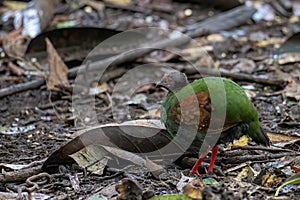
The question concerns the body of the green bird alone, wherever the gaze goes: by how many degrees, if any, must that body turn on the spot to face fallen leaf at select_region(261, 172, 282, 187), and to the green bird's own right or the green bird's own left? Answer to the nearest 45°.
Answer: approximately 135° to the green bird's own left

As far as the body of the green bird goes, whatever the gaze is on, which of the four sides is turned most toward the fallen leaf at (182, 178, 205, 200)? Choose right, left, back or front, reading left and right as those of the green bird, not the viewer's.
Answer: left

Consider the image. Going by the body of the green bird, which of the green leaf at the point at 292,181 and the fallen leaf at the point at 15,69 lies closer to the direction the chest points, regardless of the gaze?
the fallen leaf

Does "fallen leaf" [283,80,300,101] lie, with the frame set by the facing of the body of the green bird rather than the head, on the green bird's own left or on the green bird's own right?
on the green bird's own right

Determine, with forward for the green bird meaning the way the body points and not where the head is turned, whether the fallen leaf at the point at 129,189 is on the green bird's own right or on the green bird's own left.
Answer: on the green bird's own left

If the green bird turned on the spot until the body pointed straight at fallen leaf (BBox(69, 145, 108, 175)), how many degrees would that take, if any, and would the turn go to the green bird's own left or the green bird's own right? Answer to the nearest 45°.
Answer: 0° — it already faces it

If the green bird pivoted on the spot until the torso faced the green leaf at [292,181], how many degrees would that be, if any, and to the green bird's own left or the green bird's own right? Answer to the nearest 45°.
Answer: approximately 135° to the green bird's own left

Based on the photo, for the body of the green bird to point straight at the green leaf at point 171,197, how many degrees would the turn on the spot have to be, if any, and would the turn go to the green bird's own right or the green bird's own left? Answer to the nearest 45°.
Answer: approximately 90° to the green bird's own left

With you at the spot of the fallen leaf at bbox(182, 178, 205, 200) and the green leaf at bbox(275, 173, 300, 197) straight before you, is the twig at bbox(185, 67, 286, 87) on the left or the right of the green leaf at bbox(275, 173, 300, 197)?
left

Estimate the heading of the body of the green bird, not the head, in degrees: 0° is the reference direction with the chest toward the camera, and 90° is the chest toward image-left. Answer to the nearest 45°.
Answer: approximately 90°
